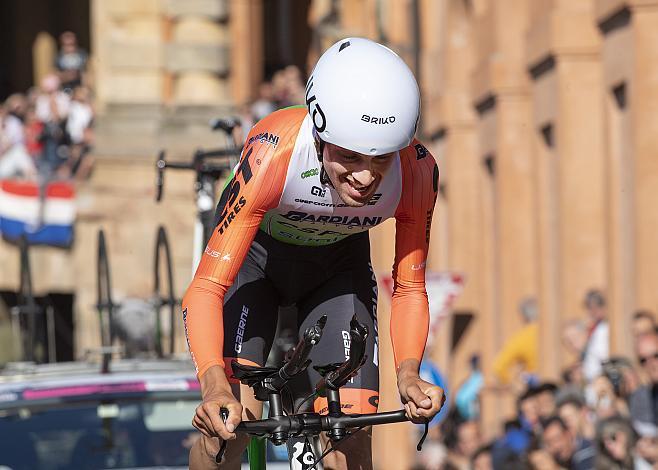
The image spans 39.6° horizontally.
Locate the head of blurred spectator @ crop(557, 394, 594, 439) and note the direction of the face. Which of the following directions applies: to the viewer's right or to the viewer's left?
to the viewer's left

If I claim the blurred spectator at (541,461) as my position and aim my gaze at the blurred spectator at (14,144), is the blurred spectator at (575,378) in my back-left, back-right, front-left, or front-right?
front-right

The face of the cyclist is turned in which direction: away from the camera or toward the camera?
toward the camera

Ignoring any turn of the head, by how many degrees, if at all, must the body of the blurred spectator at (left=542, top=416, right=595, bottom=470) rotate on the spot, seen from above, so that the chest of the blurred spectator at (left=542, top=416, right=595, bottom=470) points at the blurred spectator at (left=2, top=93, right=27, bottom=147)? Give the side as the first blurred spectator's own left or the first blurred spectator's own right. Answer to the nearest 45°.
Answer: approximately 90° to the first blurred spectator's own right

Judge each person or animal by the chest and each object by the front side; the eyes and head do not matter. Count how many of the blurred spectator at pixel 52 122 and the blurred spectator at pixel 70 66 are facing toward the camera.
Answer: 2

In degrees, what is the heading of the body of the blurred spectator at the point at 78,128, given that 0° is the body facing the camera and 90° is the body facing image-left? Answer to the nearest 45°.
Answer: approximately 315°

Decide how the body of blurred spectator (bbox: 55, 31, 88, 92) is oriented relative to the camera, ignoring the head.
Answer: toward the camera

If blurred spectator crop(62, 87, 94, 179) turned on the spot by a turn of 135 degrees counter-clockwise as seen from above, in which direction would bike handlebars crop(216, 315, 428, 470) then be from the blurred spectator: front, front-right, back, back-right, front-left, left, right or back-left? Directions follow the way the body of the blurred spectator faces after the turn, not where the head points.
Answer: back

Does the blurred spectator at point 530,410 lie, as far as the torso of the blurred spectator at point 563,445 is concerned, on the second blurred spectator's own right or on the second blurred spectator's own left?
on the second blurred spectator's own right

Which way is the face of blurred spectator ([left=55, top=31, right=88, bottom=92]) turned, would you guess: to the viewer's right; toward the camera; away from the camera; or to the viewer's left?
toward the camera
